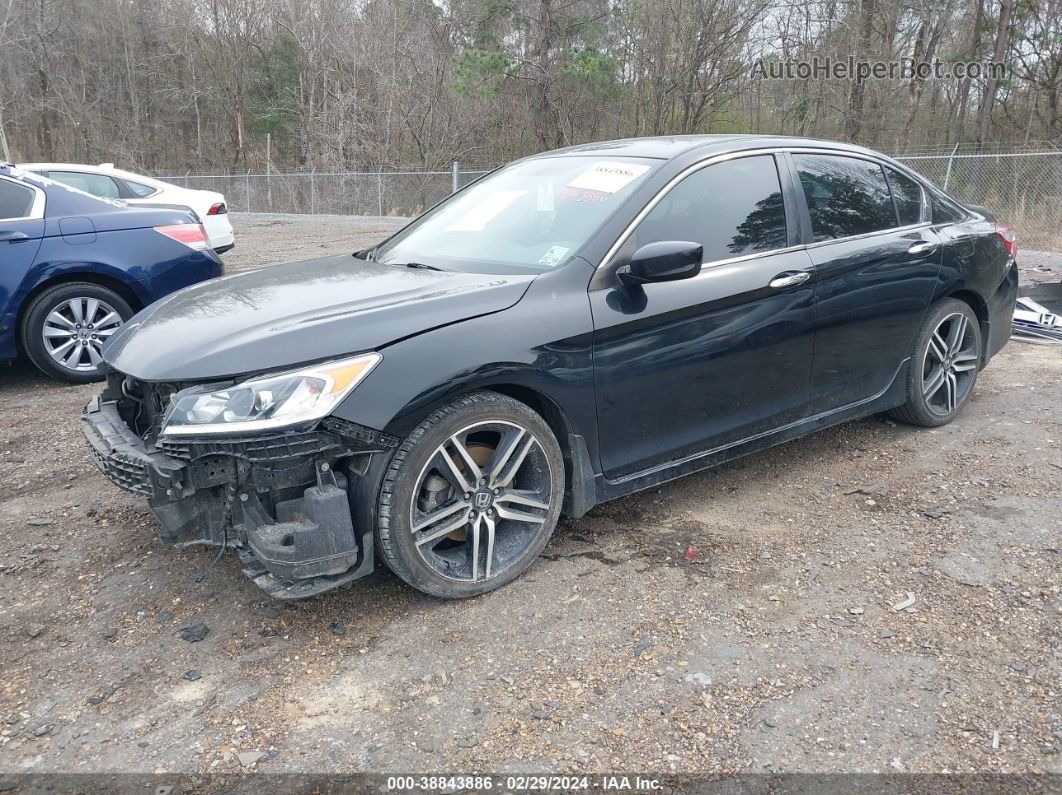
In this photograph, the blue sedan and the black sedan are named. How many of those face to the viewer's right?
0

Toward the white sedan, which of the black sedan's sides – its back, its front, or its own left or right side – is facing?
right

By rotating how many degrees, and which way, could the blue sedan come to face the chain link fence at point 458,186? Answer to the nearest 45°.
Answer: approximately 135° to its right

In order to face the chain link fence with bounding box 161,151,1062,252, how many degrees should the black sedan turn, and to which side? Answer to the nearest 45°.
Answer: approximately 135° to its right

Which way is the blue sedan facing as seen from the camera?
to the viewer's left

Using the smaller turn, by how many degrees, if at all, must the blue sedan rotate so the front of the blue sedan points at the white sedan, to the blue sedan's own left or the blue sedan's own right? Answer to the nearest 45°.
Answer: approximately 90° to the blue sedan's own right

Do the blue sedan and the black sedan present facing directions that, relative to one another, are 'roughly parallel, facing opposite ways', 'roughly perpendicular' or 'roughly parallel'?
roughly parallel

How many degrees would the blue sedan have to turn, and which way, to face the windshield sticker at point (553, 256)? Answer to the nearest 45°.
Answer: approximately 135° to its left

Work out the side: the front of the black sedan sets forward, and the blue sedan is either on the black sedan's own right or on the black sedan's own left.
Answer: on the black sedan's own right

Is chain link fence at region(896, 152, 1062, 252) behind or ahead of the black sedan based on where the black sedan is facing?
behind

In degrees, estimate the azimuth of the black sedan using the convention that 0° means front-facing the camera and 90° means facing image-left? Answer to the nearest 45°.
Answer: approximately 45°
